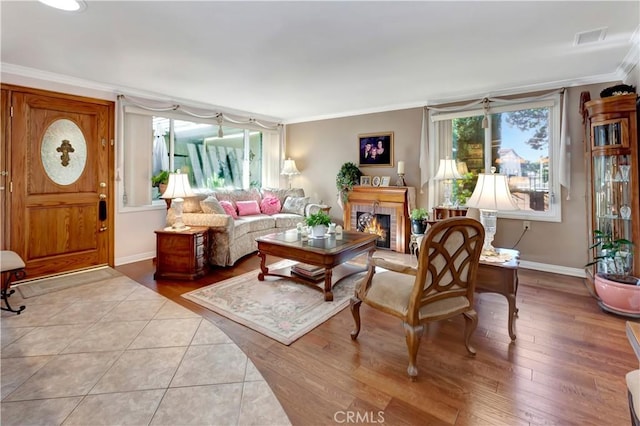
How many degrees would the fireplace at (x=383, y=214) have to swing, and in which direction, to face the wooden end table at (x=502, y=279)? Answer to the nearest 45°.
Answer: approximately 45° to its left

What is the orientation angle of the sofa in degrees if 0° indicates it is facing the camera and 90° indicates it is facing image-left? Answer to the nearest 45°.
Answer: approximately 315°

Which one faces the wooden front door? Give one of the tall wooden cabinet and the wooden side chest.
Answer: the tall wooden cabinet

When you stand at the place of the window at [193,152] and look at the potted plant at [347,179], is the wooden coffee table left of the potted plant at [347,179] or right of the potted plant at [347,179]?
right

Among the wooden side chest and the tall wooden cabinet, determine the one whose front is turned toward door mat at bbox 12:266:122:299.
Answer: the tall wooden cabinet

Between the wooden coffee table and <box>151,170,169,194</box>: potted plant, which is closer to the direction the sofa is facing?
the wooden coffee table

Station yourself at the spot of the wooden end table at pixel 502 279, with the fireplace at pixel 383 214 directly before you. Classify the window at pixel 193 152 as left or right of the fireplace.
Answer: left

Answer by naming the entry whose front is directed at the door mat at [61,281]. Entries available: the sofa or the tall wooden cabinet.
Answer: the tall wooden cabinet

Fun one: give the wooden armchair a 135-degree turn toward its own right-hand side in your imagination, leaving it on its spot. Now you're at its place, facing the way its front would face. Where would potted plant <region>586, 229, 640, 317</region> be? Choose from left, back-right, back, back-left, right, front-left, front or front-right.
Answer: front-left
